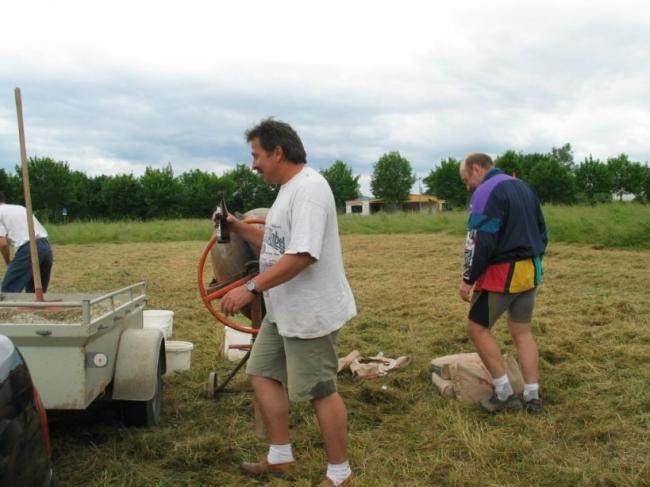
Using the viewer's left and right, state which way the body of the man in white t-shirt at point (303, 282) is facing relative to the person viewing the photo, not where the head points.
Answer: facing to the left of the viewer

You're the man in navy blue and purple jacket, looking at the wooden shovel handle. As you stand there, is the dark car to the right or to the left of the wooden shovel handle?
left

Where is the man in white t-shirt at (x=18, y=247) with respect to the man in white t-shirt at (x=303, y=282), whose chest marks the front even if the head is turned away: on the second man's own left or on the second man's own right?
on the second man's own right

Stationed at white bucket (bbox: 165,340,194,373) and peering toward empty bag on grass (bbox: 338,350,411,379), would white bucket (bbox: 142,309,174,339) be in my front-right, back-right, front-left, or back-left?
back-left

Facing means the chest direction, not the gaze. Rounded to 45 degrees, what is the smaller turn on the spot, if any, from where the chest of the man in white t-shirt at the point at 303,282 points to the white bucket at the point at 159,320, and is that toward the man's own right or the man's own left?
approximately 45° to the man's own right

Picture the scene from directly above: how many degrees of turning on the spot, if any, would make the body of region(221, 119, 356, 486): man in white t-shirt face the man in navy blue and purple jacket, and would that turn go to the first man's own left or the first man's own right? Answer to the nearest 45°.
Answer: approximately 135° to the first man's own right

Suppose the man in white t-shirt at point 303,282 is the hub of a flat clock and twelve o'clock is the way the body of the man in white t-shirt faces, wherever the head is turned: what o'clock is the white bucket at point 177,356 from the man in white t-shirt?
The white bucket is roughly at 2 o'clock from the man in white t-shirt.

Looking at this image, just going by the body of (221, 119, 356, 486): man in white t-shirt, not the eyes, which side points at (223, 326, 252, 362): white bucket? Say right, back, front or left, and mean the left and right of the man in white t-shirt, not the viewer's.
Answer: right
